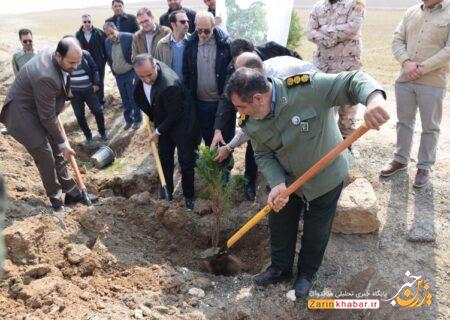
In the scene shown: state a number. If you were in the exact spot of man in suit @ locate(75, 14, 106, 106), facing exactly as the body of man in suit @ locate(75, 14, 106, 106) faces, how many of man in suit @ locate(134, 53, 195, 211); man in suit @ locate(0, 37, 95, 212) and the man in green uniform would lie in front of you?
3

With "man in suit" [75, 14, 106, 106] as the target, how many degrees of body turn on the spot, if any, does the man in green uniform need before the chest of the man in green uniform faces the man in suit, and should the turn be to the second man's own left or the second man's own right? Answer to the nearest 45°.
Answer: approximately 90° to the second man's own right

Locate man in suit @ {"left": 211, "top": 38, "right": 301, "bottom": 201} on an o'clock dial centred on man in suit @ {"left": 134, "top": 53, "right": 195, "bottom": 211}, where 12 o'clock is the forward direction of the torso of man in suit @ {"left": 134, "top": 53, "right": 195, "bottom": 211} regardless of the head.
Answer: man in suit @ {"left": 211, "top": 38, "right": 301, "bottom": 201} is roughly at 8 o'clock from man in suit @ {"left": 134, "top": 53, "right": 195, "bottom": 211}.

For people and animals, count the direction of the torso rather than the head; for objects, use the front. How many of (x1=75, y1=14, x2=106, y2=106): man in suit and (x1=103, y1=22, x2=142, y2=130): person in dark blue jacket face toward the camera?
2

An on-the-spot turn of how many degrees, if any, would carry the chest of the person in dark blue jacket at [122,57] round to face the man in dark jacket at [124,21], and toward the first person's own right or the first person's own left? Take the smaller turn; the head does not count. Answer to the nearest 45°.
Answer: approximately 180°

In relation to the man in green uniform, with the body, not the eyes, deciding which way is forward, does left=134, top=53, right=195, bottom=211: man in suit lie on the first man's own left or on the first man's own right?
on the first man's own right

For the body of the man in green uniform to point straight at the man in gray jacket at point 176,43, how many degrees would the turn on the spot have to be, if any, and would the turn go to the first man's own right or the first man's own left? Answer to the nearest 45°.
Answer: approximately 90° to the first man's own right

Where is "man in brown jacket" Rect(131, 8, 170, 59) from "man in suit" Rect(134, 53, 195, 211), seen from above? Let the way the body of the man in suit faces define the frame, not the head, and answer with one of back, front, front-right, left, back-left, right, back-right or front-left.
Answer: back-right

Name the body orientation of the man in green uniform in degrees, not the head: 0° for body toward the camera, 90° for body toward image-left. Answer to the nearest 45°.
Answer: approximately 45°
